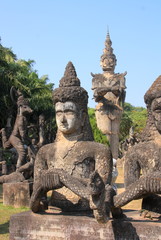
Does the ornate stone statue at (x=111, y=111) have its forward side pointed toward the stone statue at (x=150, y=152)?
yes

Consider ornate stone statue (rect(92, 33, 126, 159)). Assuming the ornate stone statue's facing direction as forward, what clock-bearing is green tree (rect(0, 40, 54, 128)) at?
The green tree is roughly at 4 o'clock from the ornate stone statue.

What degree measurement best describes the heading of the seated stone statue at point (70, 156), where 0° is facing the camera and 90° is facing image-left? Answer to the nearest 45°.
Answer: approximately 45°

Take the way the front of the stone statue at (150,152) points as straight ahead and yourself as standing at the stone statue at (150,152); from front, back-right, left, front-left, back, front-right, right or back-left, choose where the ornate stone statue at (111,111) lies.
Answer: back

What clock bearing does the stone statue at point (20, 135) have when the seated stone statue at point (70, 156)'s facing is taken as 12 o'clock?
The stone statue is roughly at 4 o'clock from the seated stone statue.

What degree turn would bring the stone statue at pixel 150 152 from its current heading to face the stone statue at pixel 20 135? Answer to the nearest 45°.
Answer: approximately 135° to its right

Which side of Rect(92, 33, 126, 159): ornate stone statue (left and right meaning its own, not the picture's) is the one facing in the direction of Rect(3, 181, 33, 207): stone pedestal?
front

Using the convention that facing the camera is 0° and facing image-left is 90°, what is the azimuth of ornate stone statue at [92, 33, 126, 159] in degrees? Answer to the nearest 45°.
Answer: approximately 0°

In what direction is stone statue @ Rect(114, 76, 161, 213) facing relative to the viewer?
toward the camera
